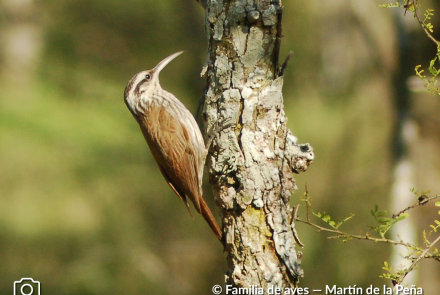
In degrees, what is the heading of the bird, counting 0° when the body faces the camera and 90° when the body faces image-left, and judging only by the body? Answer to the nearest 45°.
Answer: approximately 270°
